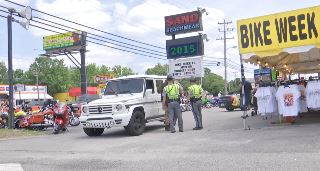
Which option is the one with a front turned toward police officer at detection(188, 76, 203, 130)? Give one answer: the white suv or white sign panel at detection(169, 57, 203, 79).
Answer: the white sign panel

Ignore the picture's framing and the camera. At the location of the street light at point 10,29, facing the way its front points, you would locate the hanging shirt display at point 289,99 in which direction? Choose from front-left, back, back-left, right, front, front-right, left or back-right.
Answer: front-right

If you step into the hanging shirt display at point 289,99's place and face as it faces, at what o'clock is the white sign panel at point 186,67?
The white sign panel is roughly at 5 o'clock from the hanging shirt display.

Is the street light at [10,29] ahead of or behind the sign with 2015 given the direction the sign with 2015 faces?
ahead

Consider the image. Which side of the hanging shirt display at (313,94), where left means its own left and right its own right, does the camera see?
front

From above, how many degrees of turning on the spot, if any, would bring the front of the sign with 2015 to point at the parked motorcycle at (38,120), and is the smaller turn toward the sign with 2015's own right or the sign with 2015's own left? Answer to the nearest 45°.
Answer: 0° — it already faces it

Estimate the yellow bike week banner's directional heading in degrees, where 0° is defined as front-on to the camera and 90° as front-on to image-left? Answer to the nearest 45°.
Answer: approximately 45°

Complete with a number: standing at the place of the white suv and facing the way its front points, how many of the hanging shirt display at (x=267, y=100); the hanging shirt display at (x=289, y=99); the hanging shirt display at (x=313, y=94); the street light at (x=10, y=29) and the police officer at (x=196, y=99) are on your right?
1

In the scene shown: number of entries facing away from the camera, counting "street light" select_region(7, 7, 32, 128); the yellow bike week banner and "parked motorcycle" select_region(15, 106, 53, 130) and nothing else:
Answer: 0

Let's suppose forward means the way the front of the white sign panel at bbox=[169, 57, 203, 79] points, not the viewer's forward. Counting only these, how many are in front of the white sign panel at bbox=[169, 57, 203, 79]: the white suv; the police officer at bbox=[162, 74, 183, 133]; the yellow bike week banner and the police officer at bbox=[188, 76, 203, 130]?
4

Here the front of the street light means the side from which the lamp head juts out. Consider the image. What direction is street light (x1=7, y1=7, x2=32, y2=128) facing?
to the viewer's right
